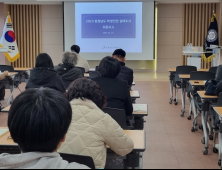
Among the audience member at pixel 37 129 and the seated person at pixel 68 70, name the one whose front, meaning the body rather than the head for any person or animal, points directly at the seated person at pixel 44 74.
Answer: the audience member

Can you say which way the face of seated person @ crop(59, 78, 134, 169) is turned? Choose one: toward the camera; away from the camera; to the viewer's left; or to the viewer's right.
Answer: away from the camera

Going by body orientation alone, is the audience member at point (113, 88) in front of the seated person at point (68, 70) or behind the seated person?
behind

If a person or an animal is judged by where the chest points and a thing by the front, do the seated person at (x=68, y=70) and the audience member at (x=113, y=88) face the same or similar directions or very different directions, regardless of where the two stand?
same or similar directions

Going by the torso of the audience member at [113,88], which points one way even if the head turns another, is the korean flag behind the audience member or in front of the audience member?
in front

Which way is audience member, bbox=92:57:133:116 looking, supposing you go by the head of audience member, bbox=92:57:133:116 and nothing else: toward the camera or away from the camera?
away from the camera

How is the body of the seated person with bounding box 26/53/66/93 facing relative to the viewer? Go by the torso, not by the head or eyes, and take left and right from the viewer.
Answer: facing away from the viewer

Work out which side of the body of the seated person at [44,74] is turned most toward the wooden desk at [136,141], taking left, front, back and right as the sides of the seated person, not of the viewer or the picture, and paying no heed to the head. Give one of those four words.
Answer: back

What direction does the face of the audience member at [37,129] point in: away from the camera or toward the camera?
away from the camera

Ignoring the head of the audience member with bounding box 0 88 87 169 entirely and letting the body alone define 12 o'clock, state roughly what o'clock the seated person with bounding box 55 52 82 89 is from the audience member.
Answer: The seated person is roughly at 12 o'clock from the audience member.

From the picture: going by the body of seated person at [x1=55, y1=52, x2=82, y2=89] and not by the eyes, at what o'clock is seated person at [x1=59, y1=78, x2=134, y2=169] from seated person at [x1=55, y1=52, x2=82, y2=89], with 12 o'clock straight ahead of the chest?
seated person at [x1=59, y1=78, x2=134, y2=169] is roughly at 6 o'clock from seated person at [x1=55, y1=52, x2=82, y2=89].

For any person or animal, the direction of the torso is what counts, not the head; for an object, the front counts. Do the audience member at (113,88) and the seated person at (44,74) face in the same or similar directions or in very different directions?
same or similar directions

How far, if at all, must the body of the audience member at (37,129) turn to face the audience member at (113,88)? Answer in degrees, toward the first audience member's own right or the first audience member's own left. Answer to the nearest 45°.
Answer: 0° — they already face them

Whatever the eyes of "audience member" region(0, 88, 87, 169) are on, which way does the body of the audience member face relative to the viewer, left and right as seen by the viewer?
facing away from the viewer

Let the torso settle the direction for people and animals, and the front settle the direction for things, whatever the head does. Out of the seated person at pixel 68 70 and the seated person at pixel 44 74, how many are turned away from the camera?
2

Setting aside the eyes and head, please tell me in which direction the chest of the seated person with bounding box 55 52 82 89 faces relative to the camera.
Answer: away from the camera

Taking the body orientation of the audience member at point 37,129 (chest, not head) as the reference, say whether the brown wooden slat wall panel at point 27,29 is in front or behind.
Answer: in front

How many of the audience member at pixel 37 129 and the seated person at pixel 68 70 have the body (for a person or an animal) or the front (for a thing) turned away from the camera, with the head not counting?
2

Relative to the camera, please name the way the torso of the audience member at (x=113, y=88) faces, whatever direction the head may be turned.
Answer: away from the camera
